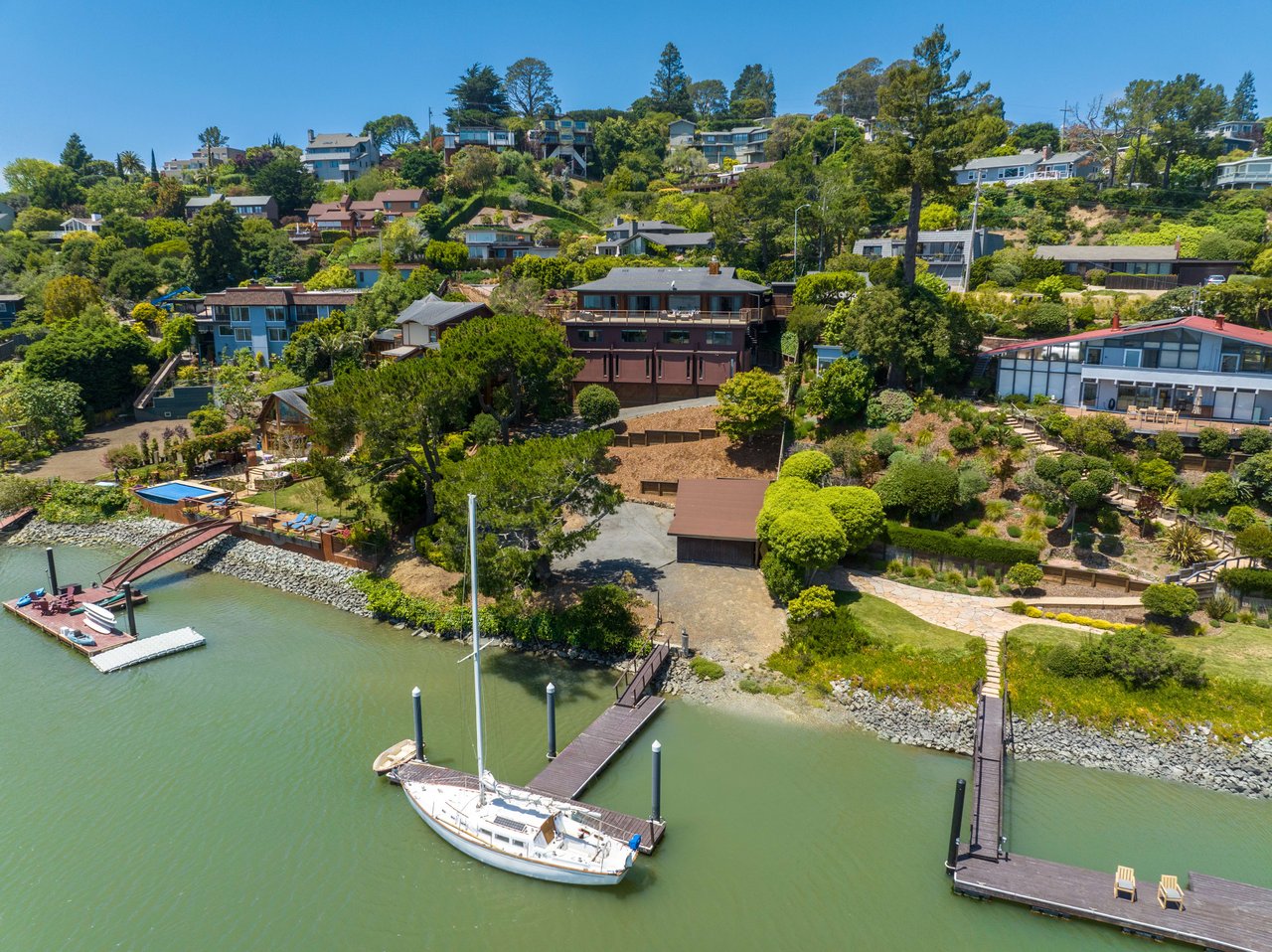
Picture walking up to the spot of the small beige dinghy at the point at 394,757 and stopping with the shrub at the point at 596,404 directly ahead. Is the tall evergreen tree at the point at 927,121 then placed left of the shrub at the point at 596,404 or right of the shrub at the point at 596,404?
right

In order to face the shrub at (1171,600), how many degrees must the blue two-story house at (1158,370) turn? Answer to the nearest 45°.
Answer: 0° — it already faces it

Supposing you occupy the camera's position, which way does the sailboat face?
facing away from the viewer and to the left of the viewer

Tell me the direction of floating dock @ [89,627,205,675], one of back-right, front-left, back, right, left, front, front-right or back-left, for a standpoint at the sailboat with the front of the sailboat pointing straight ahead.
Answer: front

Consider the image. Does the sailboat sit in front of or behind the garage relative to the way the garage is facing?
in front

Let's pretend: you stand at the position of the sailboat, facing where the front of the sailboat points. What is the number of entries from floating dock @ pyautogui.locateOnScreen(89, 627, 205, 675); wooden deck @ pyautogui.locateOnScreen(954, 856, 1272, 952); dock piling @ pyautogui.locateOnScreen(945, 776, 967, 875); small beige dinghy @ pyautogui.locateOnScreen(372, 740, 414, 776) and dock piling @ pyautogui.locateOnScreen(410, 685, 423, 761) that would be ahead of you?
3

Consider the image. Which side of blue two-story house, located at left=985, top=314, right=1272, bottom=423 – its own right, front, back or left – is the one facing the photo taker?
front

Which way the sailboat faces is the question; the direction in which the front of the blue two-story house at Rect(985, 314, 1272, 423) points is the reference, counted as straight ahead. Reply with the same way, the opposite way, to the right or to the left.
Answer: to the right

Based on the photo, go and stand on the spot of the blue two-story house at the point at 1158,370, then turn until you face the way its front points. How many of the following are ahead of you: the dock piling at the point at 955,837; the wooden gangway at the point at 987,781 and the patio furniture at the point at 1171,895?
3

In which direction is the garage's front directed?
toward the camera

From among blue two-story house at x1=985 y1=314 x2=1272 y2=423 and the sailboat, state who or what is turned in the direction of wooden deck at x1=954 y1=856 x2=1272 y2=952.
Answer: the blue two-story house

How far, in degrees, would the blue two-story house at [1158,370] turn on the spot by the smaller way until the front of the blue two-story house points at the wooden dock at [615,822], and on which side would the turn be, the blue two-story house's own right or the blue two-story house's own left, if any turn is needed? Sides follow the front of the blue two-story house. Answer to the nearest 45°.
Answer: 0° — it already faces it

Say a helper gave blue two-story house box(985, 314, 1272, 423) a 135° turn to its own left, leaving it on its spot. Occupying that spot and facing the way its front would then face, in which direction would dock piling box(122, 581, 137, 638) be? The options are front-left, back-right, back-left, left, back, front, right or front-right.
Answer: back

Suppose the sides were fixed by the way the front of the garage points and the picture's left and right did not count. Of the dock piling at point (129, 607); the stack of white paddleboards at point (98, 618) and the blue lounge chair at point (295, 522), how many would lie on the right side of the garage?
3

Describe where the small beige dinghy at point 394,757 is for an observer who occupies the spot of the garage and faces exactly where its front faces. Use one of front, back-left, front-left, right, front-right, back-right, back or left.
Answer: front-right
